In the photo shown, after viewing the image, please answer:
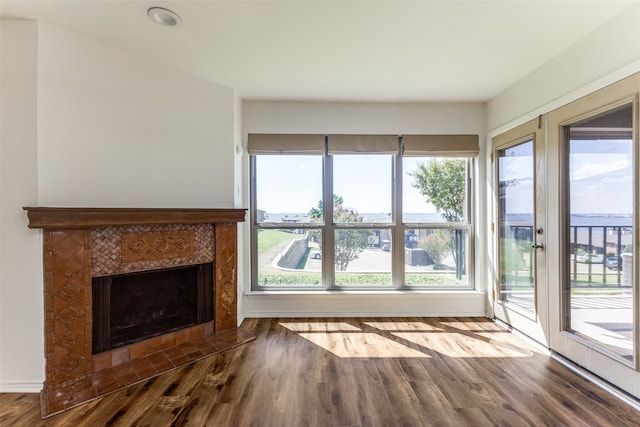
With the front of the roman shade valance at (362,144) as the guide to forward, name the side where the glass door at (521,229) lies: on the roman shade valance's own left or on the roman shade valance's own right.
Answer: on the roman shade valance's own left

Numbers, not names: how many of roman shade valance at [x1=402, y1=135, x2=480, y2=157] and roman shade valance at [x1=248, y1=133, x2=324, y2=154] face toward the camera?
2

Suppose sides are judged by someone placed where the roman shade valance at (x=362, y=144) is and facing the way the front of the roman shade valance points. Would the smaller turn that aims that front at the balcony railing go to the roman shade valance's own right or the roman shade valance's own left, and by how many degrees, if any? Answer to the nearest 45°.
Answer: approximately 45° to the roman shade valance's own left

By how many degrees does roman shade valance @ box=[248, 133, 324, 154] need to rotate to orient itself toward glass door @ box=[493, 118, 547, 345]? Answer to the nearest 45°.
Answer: approximately 90° to its left

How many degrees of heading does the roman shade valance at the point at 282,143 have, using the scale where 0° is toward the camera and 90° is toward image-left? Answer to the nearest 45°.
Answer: approximately 0°

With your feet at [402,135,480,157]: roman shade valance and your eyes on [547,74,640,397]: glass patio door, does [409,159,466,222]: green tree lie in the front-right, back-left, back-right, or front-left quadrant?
back-left
